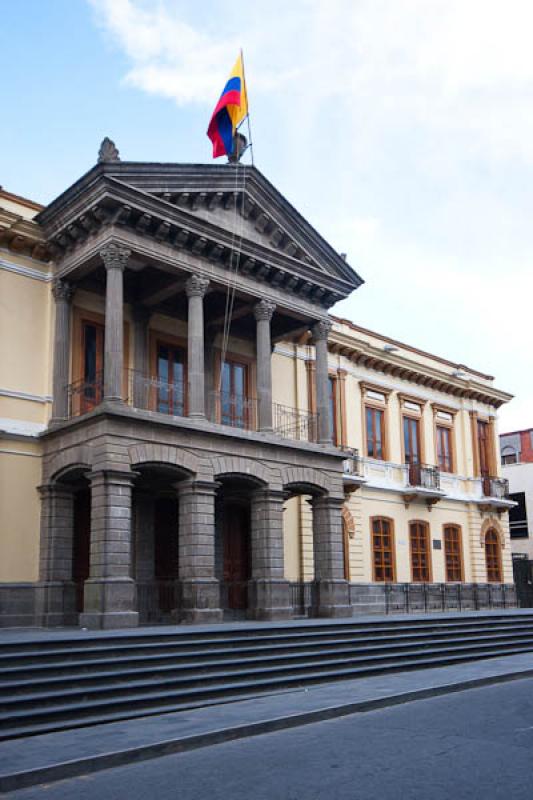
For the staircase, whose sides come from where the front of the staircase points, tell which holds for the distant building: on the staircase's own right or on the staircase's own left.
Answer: on the staircase's own left

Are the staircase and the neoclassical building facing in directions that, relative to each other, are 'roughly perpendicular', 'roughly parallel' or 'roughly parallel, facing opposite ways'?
roughly parallel

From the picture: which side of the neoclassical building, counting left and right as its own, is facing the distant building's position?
left

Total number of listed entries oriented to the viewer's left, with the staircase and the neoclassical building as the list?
0
